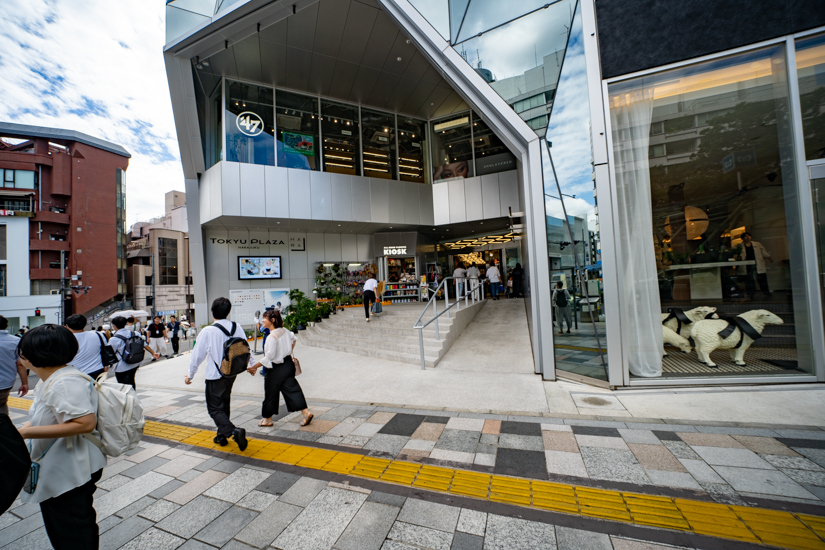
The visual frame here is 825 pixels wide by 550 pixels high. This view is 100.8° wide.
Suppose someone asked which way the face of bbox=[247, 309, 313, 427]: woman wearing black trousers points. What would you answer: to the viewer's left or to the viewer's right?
to the viewer's left

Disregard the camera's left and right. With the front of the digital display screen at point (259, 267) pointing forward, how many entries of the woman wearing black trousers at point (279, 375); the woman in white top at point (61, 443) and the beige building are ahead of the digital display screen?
2

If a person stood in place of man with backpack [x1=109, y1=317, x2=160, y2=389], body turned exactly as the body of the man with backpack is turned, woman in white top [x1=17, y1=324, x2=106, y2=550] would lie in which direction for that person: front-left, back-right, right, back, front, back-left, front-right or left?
back-left

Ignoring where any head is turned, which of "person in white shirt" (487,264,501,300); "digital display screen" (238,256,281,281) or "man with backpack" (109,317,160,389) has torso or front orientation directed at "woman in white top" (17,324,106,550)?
the digital display screen

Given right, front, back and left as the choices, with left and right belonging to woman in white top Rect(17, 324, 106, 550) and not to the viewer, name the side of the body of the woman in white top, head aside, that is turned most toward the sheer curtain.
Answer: back

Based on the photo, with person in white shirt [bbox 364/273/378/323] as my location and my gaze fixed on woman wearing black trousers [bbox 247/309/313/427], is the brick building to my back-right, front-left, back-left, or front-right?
back-right

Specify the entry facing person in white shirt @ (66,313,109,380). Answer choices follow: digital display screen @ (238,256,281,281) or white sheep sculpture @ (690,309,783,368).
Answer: the digital display screen

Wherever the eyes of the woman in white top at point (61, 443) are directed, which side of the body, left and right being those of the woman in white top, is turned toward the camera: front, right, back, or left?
left

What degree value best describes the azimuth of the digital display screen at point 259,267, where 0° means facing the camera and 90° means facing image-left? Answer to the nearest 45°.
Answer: approximately 0°

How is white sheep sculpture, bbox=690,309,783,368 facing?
to the viewer's right

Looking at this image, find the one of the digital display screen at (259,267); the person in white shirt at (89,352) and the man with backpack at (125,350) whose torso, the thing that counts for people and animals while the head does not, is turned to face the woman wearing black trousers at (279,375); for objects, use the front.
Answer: the digital display screen
